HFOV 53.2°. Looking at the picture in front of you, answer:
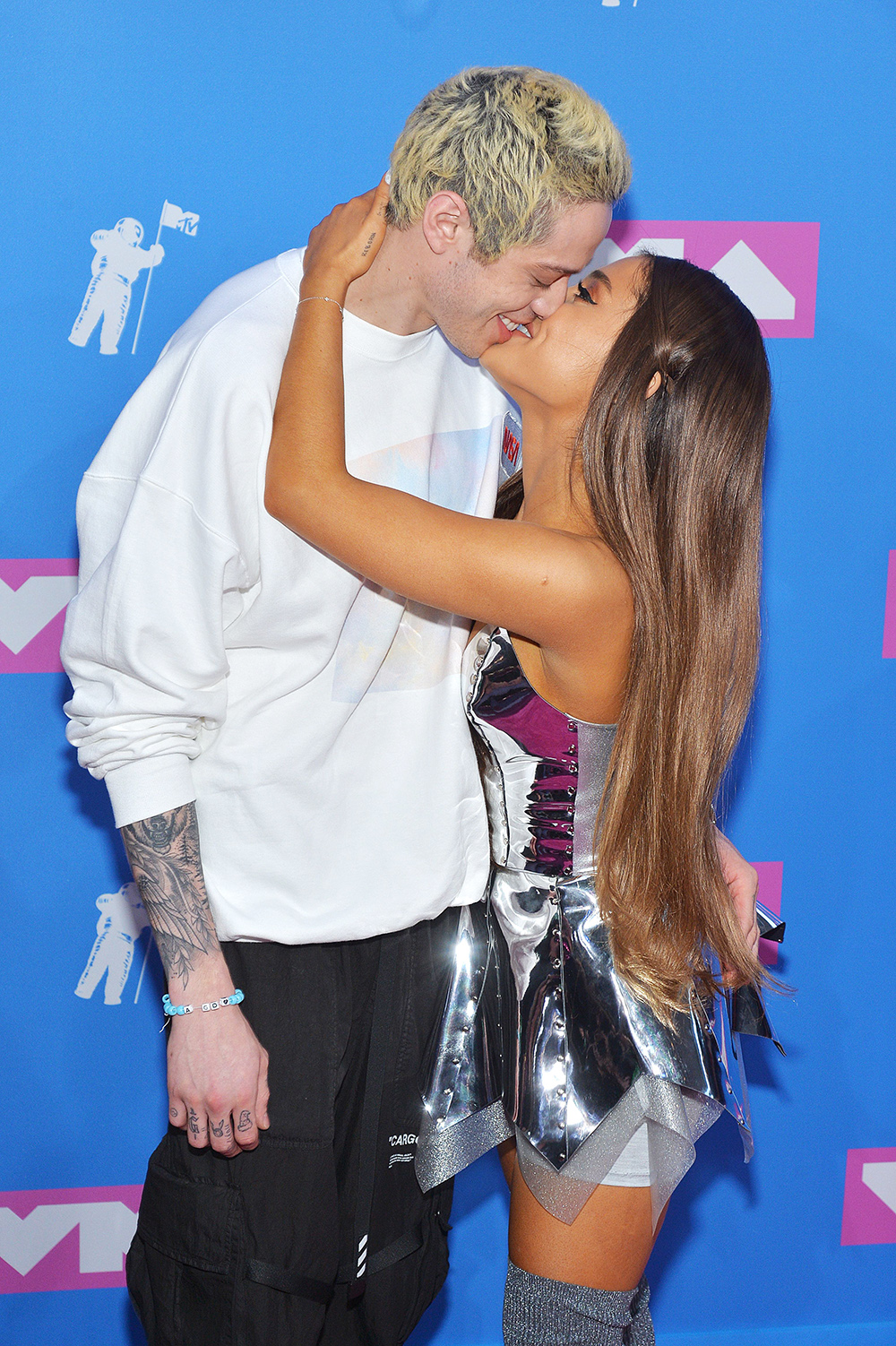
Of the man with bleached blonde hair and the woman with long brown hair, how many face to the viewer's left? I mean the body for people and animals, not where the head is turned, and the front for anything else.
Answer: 1

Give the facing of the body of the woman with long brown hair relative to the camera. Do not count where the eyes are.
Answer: to the viewer's left

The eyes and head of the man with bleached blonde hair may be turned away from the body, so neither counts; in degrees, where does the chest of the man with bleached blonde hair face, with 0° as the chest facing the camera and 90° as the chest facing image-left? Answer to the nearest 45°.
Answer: approximately 315°
